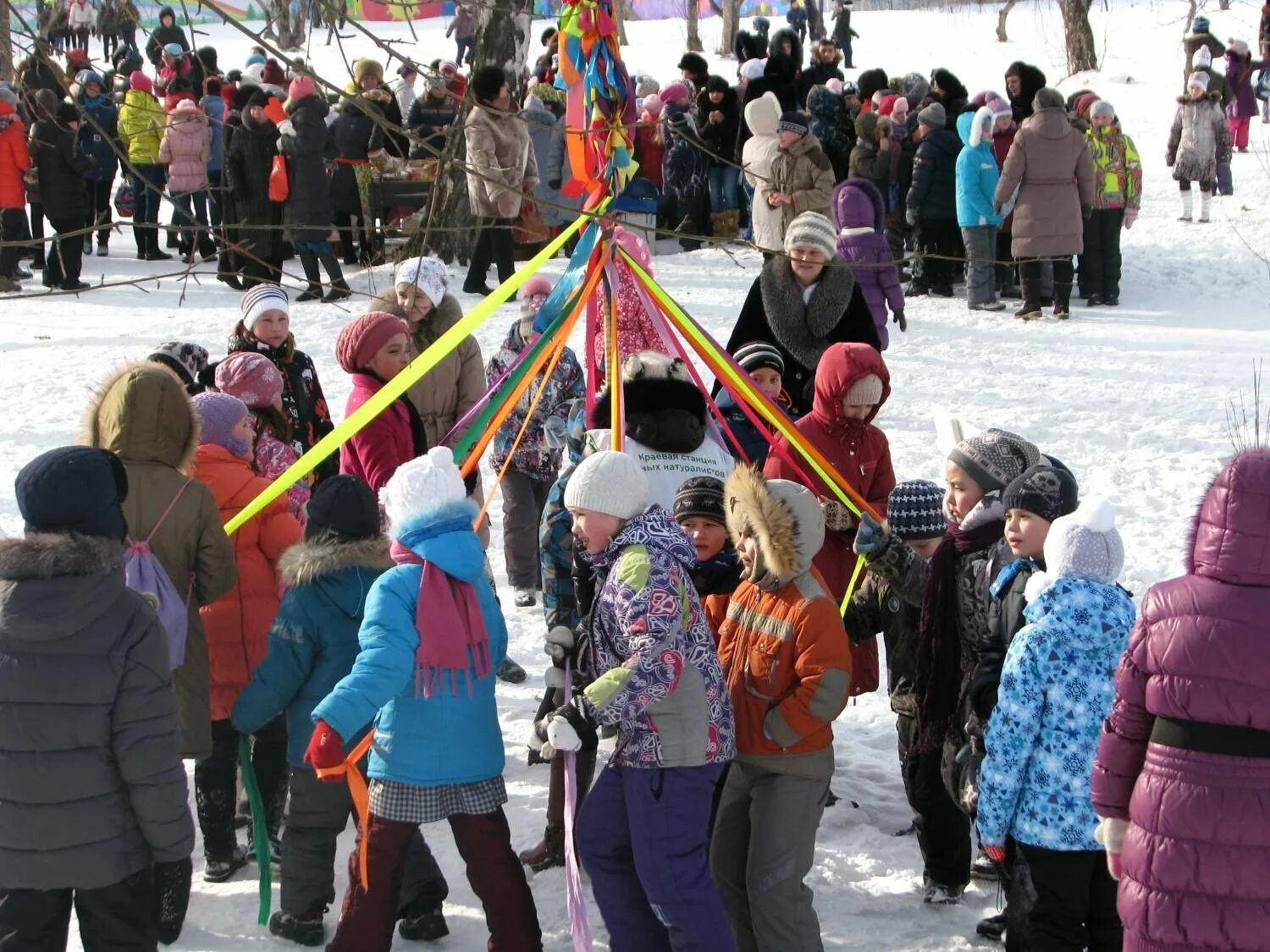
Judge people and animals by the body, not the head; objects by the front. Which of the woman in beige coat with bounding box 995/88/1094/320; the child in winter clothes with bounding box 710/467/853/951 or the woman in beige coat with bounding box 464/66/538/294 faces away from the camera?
the woman in beige coat with bounding box 995/88/1094/320

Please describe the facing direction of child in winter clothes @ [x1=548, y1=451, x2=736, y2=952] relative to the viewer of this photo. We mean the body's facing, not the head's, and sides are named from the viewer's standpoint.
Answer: facing to the left of the viewer

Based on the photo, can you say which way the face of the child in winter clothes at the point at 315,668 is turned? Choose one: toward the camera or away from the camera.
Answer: away from the camera

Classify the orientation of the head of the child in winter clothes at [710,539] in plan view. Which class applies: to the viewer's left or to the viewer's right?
to the viewer's left

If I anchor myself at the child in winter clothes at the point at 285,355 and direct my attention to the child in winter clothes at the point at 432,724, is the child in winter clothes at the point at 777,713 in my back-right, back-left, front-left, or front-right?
front-left

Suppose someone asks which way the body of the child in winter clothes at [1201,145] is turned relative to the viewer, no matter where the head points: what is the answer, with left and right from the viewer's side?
facing the viewer

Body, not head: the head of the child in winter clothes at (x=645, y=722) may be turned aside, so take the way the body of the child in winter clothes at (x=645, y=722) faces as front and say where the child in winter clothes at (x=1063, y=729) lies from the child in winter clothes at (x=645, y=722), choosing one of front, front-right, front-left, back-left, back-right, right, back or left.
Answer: back

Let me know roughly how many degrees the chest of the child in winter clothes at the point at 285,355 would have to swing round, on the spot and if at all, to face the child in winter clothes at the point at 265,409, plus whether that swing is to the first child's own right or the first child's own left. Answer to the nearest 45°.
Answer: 0° — they already face them

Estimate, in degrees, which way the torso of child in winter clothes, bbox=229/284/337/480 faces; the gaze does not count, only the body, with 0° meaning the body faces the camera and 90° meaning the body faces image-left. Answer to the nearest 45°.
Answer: approximately 0°

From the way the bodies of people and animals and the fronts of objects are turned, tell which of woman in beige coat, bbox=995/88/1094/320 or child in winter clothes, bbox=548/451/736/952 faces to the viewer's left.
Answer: the child in winter clothes

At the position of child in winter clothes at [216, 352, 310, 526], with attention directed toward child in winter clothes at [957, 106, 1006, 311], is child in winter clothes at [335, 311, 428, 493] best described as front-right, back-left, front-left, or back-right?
front-right

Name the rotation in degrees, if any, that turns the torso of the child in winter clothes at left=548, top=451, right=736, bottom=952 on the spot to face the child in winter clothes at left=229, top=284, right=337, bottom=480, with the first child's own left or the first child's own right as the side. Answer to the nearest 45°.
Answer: approximately 45° to the first child's own right

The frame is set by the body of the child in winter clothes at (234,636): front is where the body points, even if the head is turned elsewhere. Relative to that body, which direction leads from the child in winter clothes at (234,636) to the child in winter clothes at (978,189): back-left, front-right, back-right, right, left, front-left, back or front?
front

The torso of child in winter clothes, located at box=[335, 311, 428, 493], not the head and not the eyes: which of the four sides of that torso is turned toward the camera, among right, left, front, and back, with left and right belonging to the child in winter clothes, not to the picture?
right

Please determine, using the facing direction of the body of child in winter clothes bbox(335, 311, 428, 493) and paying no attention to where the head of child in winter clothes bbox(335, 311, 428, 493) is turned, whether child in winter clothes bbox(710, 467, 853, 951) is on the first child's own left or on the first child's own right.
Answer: on the first child's own right

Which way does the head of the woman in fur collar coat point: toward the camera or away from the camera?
toward the camera

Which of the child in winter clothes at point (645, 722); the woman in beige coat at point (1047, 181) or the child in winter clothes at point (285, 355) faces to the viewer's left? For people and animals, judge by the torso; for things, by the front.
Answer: the child in winter clothes at point (645, 722)

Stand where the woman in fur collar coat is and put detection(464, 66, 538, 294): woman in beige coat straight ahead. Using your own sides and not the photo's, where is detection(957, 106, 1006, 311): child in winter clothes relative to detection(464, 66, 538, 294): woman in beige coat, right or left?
right

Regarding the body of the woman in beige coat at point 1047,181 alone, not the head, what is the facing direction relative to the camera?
away from the camera
